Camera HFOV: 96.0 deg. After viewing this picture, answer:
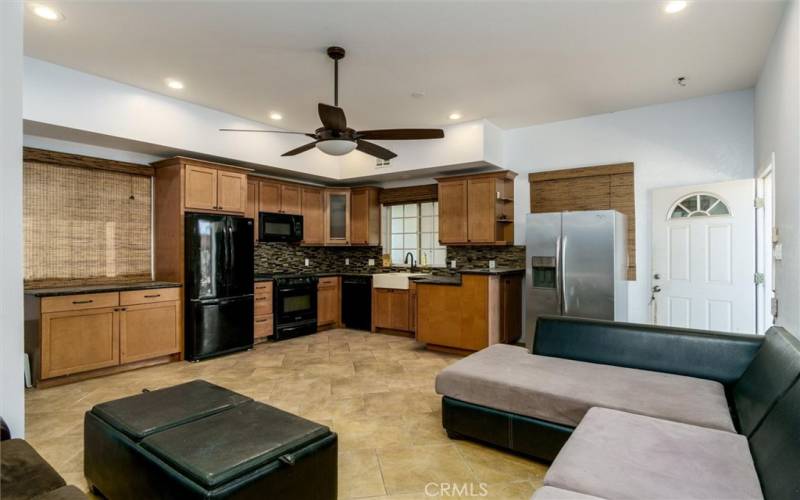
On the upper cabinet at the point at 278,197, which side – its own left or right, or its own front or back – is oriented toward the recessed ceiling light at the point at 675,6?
front

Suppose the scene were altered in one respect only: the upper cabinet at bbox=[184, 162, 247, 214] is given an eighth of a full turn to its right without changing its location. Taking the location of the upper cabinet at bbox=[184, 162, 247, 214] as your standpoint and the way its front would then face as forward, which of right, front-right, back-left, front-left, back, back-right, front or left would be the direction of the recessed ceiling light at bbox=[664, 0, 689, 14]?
front-left

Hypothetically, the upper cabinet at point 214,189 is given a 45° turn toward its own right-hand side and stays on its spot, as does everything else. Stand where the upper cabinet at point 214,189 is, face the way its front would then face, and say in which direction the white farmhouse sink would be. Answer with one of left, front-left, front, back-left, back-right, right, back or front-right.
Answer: left

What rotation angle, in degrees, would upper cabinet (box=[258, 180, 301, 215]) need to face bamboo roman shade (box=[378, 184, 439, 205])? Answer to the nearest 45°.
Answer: approximately 45° to its left

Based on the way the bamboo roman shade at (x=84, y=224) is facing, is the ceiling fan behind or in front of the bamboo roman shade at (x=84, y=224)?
in front

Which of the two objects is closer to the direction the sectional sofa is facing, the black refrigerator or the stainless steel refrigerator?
the black refrigerator

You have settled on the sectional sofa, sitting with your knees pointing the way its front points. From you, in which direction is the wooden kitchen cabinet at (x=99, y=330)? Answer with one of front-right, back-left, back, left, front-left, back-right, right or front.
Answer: front-right

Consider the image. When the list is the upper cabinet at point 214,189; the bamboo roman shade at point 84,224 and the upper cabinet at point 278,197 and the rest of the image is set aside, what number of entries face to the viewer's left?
0

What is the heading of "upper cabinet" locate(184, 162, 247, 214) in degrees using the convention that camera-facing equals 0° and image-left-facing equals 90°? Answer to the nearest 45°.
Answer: approximately 315°

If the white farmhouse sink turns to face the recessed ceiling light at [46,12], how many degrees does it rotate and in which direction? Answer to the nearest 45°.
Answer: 0° — it already faces it

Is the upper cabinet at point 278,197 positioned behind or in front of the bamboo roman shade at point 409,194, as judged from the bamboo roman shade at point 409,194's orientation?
in front

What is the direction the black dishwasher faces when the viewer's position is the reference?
facing the viewer and to the left of the viewer

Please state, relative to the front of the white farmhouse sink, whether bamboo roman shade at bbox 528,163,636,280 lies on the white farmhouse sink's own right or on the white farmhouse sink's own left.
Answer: on the white farmhouse sink's own left

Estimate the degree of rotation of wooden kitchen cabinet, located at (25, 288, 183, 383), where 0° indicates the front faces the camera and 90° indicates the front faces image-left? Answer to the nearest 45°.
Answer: approximately 315°

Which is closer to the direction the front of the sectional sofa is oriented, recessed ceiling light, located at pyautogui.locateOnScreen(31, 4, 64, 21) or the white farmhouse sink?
the recessed ceiling light

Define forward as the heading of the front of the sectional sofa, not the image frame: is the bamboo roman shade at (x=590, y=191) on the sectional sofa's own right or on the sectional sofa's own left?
on the sectional sofa's own right
